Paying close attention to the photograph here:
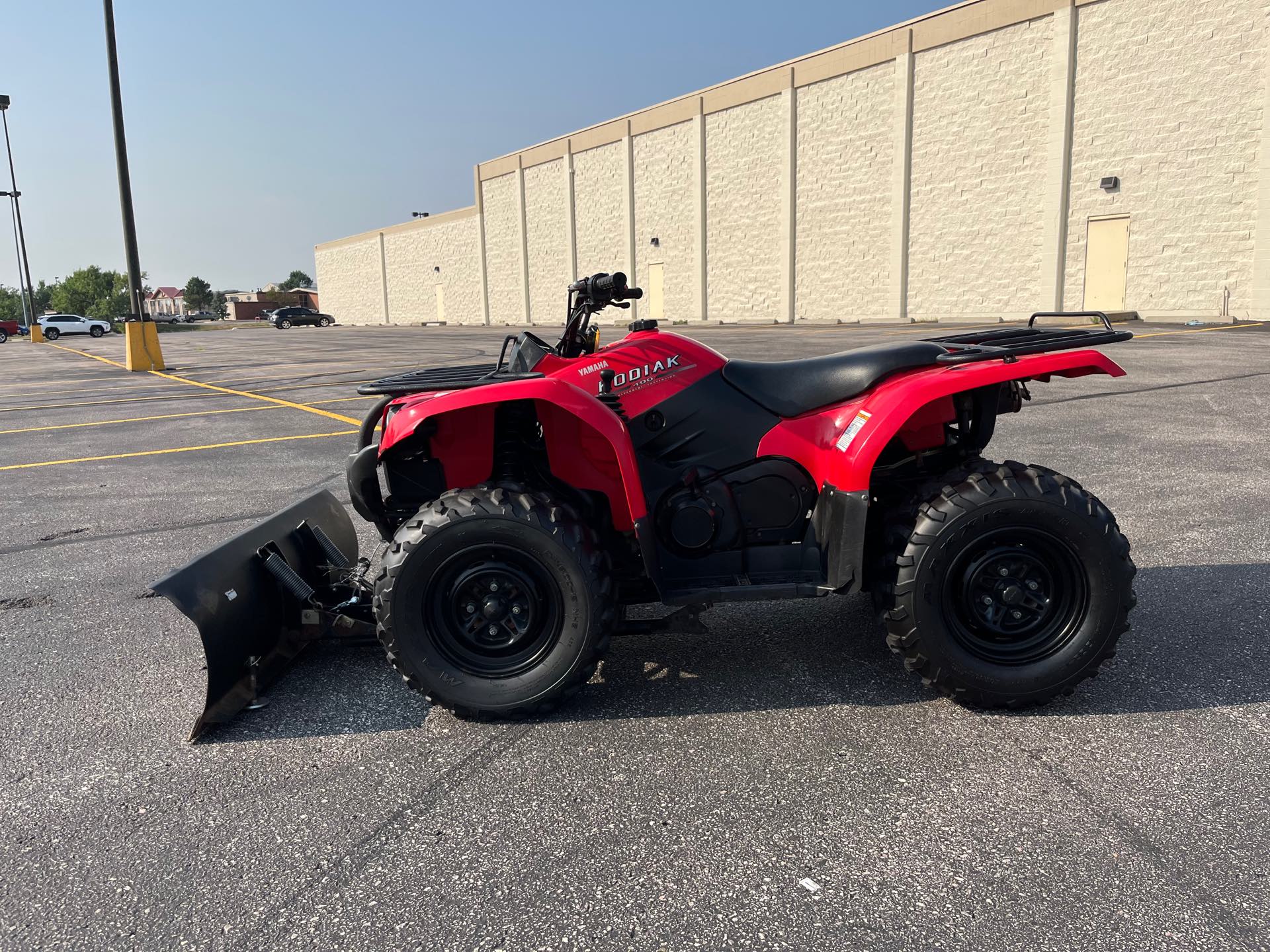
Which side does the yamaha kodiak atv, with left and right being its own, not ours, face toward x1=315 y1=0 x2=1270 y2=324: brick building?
right

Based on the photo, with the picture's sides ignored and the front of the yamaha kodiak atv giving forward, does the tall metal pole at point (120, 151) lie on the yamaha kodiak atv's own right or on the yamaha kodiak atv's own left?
on the yamaha kodiak atv's own right

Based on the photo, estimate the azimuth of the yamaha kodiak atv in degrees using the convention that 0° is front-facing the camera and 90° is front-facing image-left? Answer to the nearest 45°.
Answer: approximately 90°

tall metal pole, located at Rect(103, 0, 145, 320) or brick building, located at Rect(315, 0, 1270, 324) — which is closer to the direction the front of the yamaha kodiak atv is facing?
the tall metal pole
